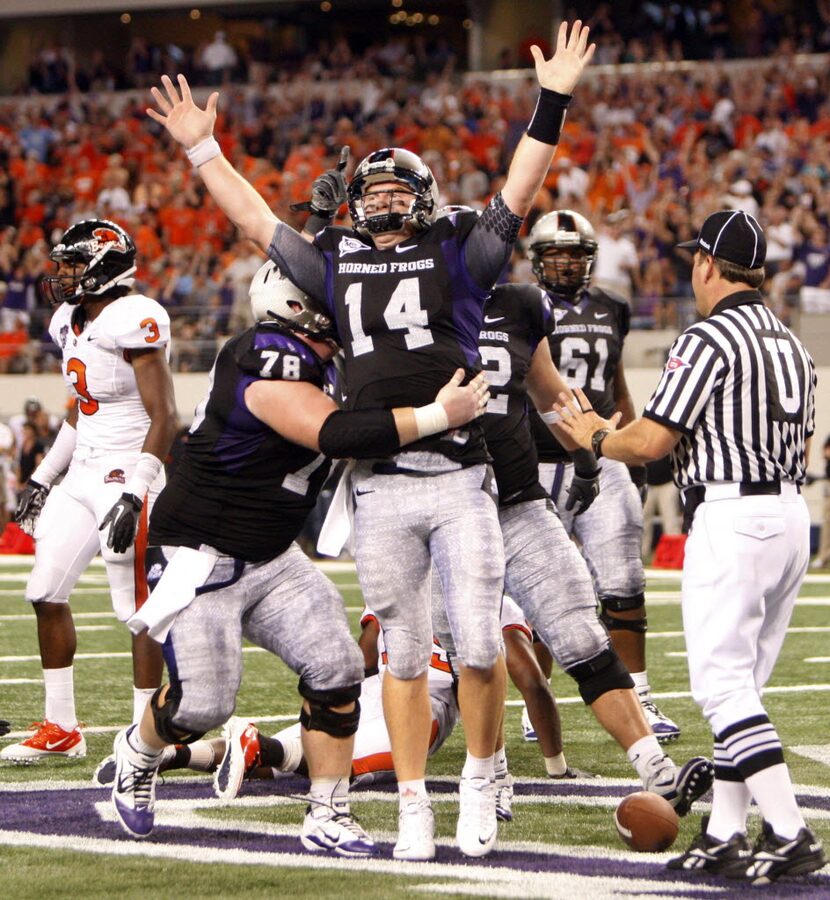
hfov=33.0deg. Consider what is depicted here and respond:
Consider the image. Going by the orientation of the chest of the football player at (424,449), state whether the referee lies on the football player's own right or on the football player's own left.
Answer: on the football player's own left

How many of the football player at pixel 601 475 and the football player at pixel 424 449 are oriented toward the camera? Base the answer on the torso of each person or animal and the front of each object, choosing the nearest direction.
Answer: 2

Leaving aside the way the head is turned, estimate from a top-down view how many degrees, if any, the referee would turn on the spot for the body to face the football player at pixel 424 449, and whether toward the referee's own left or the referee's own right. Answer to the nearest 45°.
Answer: approximately 45° to the referee's own left

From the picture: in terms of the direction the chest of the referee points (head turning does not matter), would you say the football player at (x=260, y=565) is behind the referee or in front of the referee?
in front

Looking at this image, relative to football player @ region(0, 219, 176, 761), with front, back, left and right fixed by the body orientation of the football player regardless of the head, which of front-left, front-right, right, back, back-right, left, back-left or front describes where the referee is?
left

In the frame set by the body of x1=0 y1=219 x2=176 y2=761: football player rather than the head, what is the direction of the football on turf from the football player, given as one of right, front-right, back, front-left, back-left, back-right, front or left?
left

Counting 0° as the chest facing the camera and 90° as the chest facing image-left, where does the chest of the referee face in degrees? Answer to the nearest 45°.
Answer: approximately 135°

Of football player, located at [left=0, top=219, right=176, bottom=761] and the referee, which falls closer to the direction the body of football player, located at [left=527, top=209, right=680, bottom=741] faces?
the referee

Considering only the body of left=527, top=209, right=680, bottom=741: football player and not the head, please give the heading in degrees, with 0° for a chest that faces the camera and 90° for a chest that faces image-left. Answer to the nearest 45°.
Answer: approximately 0°
